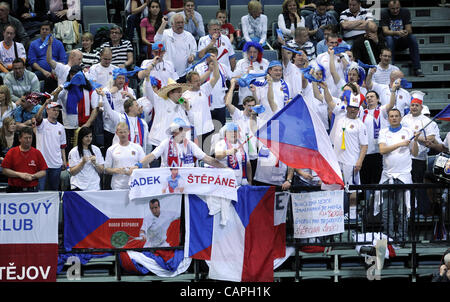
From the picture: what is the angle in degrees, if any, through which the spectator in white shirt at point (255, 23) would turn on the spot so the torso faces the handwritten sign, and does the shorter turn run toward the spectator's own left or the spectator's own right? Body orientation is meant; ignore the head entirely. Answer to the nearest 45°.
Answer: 0° — they already face it

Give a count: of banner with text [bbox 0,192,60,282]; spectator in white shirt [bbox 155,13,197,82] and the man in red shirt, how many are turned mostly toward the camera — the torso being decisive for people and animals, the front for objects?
3

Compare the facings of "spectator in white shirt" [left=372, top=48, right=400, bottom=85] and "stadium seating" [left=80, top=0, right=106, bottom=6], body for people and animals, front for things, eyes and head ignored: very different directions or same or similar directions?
same or similar directions

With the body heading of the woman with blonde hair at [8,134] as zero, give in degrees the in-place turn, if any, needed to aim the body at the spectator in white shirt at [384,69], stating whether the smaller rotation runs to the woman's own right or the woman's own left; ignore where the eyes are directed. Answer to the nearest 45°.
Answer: approximately 45° to the woman's own left

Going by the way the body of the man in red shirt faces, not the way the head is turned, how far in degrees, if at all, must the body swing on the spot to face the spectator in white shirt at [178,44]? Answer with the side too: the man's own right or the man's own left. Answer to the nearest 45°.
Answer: approximately 135° to the man's own left

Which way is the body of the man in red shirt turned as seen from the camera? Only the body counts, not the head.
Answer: toward the camera

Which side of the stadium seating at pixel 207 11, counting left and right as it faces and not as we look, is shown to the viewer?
front

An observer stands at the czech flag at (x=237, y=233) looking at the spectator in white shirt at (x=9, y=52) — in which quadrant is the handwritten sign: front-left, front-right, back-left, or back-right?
back-right

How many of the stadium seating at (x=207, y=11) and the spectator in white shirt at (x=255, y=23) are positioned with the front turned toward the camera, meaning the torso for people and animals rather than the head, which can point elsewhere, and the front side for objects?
2

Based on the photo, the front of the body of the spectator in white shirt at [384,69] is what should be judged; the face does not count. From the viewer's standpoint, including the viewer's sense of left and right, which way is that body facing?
facing the viewer

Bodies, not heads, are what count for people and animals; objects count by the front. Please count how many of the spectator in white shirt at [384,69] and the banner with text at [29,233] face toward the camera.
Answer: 2

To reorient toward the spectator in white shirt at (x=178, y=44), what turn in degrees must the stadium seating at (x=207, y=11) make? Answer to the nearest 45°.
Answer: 0° — it already faces them

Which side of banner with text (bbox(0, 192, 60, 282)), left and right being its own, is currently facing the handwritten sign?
left

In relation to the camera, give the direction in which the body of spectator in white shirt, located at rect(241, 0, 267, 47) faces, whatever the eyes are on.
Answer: toward the camera
